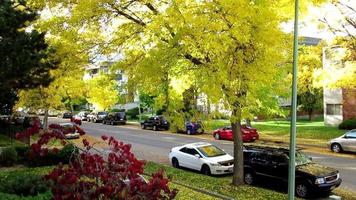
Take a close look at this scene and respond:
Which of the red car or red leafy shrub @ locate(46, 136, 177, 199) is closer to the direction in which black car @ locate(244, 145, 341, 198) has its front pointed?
the red leafy shrub

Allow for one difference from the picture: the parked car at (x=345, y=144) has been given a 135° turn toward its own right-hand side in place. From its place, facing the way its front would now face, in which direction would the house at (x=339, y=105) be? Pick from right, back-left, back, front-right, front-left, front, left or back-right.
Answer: front-left

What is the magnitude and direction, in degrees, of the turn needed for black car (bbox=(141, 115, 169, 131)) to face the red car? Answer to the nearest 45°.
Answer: approximately 180°

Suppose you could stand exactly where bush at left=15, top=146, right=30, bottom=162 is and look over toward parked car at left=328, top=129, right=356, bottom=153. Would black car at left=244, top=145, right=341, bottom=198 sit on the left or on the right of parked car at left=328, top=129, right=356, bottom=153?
right

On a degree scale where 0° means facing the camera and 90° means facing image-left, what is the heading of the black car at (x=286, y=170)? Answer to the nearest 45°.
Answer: approximately 315°

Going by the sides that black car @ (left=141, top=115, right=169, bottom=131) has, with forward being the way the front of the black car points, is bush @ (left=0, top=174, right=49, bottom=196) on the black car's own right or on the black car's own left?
on the black car's own left

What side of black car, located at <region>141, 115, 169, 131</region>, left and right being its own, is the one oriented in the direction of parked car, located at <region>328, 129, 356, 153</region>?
back

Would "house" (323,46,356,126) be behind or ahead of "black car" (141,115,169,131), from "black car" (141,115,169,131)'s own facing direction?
behind

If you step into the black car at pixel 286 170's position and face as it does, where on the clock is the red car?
The red car is roughly at 7 o'clock from the black car.

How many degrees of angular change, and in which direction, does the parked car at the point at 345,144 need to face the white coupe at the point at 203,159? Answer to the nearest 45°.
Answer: approximately 45° to its left
